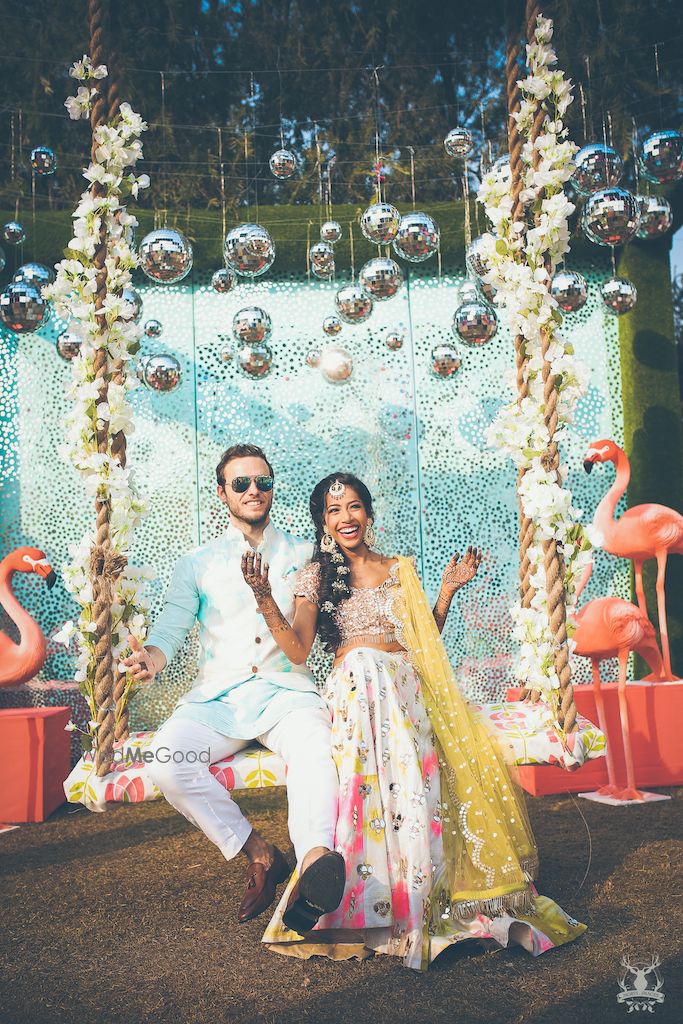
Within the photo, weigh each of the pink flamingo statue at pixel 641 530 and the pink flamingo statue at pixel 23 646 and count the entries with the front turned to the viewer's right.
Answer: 1

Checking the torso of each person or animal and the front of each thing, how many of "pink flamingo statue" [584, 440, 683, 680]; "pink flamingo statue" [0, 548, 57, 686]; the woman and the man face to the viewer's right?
1

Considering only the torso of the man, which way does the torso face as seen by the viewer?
toward the camera

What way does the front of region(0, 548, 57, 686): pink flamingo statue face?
to the viewer's right

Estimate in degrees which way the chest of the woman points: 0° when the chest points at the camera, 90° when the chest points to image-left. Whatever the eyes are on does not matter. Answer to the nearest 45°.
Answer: approximately 0°

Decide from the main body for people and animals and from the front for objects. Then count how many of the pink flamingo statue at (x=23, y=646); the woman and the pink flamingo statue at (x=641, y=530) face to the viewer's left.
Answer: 1

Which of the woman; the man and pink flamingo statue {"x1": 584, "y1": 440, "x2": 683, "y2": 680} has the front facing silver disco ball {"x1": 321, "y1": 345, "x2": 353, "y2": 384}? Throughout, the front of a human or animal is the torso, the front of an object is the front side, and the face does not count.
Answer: the pink flamingo statue

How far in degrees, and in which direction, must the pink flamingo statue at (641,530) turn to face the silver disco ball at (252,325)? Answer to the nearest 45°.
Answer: approximately 45° to its left

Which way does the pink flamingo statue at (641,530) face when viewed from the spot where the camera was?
facing to the left of the viewer
